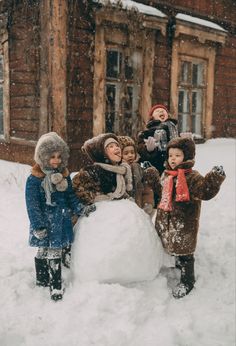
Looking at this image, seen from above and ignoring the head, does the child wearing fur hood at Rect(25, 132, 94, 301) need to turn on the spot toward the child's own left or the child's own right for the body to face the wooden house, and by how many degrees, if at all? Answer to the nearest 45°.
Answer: approximately 135° to the child's own left

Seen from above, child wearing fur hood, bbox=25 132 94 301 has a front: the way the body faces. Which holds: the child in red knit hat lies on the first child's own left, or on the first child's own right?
on the first child's own left

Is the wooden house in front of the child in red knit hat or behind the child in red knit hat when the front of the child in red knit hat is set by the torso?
behind

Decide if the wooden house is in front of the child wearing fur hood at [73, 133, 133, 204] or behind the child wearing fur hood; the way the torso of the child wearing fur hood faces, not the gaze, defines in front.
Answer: behind

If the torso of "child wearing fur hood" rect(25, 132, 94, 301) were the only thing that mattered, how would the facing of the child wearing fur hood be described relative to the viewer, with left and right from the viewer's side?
facing the viewer and to the right of the viewer

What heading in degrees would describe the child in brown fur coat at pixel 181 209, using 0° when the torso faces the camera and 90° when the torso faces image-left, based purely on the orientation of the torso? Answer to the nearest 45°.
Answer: approximately 45°

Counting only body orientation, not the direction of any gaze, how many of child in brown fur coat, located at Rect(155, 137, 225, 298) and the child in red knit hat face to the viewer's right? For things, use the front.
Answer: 0

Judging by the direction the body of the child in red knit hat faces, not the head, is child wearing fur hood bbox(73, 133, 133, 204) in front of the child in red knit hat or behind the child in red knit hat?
in front

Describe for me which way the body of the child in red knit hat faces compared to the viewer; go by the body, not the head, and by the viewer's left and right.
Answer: facing the viewer

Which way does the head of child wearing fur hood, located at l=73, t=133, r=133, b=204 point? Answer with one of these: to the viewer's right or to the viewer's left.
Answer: to the viewer's right

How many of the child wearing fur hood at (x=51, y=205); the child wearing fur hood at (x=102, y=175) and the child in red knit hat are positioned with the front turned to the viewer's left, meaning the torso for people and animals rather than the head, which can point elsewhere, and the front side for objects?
0

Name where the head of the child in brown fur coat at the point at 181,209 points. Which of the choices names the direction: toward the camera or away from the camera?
toward the camera

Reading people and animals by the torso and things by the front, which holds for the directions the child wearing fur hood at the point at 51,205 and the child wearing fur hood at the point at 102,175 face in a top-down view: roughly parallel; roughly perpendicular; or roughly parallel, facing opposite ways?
roughly parallel

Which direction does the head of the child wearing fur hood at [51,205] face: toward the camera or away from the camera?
toward the camera
